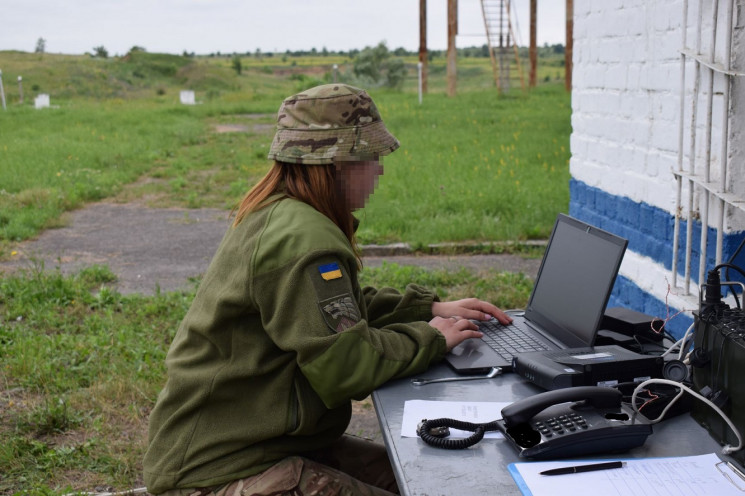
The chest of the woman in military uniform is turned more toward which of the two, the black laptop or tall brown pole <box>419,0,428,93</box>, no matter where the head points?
the black laptop

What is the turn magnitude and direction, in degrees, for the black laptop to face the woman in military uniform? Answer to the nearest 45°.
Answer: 0° — it already faces them

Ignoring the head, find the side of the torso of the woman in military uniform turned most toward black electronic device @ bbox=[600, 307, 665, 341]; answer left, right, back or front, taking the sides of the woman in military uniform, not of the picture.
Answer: front

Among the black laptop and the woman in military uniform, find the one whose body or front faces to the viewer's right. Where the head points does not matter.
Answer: the woman in military uniform

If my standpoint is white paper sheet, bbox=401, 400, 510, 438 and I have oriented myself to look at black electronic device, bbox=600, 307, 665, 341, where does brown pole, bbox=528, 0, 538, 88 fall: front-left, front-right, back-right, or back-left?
front-left

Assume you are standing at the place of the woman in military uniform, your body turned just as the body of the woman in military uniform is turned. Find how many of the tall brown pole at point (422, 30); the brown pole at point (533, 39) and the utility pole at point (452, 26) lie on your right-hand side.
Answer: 0

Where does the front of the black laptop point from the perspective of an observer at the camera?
facing the viewer and to the left of the viewer

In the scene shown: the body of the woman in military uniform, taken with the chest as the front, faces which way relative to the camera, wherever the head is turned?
to the viewer's right

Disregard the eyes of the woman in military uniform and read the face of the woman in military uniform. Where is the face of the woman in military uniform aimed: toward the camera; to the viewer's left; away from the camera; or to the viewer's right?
to the viewer's right

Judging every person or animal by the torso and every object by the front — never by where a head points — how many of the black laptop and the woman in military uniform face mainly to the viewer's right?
1

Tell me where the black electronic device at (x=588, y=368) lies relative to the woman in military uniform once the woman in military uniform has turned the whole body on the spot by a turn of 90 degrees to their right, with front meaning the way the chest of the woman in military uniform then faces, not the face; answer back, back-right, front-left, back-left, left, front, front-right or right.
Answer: left

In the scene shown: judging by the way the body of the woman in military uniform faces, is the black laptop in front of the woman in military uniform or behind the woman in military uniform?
in front

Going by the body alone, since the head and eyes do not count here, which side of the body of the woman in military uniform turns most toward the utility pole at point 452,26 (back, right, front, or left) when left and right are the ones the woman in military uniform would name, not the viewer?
left
